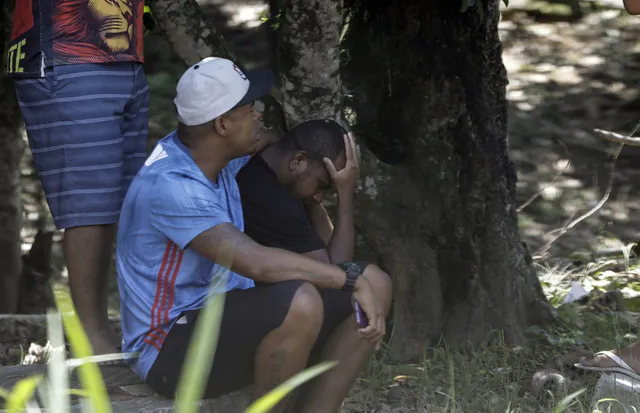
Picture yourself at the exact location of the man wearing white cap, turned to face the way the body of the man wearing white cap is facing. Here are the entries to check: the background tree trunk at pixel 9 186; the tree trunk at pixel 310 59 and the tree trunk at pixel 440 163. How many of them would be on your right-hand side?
0

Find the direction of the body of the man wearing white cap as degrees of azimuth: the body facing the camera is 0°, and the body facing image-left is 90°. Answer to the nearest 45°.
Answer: approximately 270°

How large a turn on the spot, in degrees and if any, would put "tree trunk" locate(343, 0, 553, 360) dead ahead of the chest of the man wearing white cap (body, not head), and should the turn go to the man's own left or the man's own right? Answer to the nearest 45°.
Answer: approximately 45° to the man's own left

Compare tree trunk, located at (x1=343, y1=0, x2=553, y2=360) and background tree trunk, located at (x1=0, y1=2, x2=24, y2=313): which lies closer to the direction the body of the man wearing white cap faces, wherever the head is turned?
the tree trunk

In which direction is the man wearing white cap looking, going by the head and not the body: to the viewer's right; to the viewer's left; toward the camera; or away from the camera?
to the viewer's right

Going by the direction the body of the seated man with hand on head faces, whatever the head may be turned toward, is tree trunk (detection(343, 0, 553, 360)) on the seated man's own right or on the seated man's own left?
on the seated man's own left

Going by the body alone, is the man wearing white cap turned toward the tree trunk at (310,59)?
no

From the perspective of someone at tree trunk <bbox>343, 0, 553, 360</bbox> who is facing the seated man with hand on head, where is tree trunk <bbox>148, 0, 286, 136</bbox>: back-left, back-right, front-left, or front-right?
front-right
